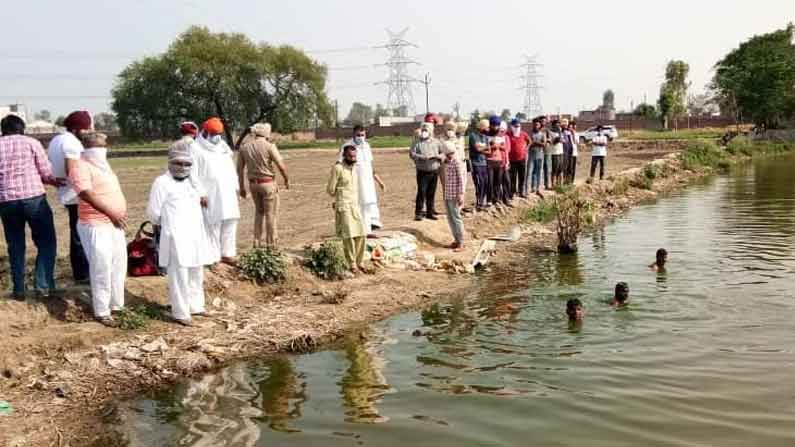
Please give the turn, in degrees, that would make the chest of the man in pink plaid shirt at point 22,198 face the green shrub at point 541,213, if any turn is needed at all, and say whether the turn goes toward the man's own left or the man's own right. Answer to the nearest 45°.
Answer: approximately 45° to the man's own right

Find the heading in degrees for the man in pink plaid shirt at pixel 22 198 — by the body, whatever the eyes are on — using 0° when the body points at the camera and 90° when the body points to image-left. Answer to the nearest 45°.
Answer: approximately 180°

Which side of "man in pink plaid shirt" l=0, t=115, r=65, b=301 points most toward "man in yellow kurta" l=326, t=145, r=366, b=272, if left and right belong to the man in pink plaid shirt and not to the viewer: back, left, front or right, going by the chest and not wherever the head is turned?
right

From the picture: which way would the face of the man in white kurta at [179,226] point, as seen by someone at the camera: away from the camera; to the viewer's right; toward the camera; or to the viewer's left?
toward the camera

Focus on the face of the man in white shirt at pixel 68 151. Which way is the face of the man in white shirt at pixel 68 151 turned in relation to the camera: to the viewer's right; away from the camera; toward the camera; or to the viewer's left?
to the viewer's right

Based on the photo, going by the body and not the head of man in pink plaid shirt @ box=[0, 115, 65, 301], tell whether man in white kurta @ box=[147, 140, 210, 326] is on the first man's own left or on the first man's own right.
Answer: on the first man's own right
